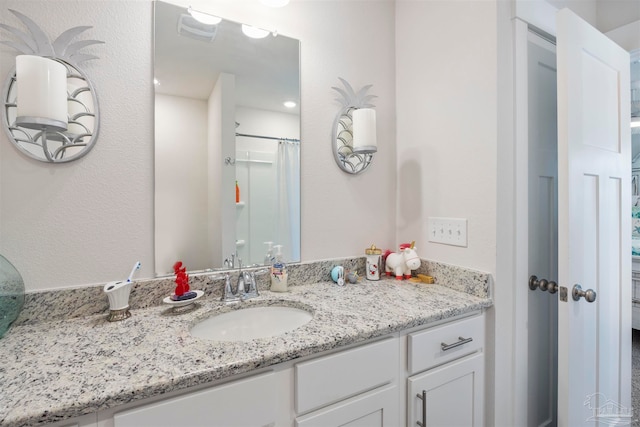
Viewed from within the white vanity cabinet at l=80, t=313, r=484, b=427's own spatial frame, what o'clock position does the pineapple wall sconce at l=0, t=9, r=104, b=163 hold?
The pineapple wall sconce is roughly at 5 o'clock from the white vanity cabinet.

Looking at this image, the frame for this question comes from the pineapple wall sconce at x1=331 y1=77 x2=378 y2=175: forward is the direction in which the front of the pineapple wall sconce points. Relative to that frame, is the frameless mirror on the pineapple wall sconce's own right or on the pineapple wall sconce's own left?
on the pineapple wall sconce's own right

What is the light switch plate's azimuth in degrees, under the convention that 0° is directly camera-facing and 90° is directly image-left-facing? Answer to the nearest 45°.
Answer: approximately 45°

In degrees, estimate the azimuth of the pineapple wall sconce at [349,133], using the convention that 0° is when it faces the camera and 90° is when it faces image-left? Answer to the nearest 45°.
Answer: approximately 315°

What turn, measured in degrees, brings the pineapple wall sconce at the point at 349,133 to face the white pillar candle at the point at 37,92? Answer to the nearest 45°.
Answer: approximately 90° to its right

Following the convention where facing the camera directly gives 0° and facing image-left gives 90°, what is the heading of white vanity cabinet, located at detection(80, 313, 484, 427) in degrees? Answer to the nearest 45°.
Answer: approximately 315°

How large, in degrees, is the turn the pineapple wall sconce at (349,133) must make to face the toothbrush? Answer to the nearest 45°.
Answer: approximately 90° to its right

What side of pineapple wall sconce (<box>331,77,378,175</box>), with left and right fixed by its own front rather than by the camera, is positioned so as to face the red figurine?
right
